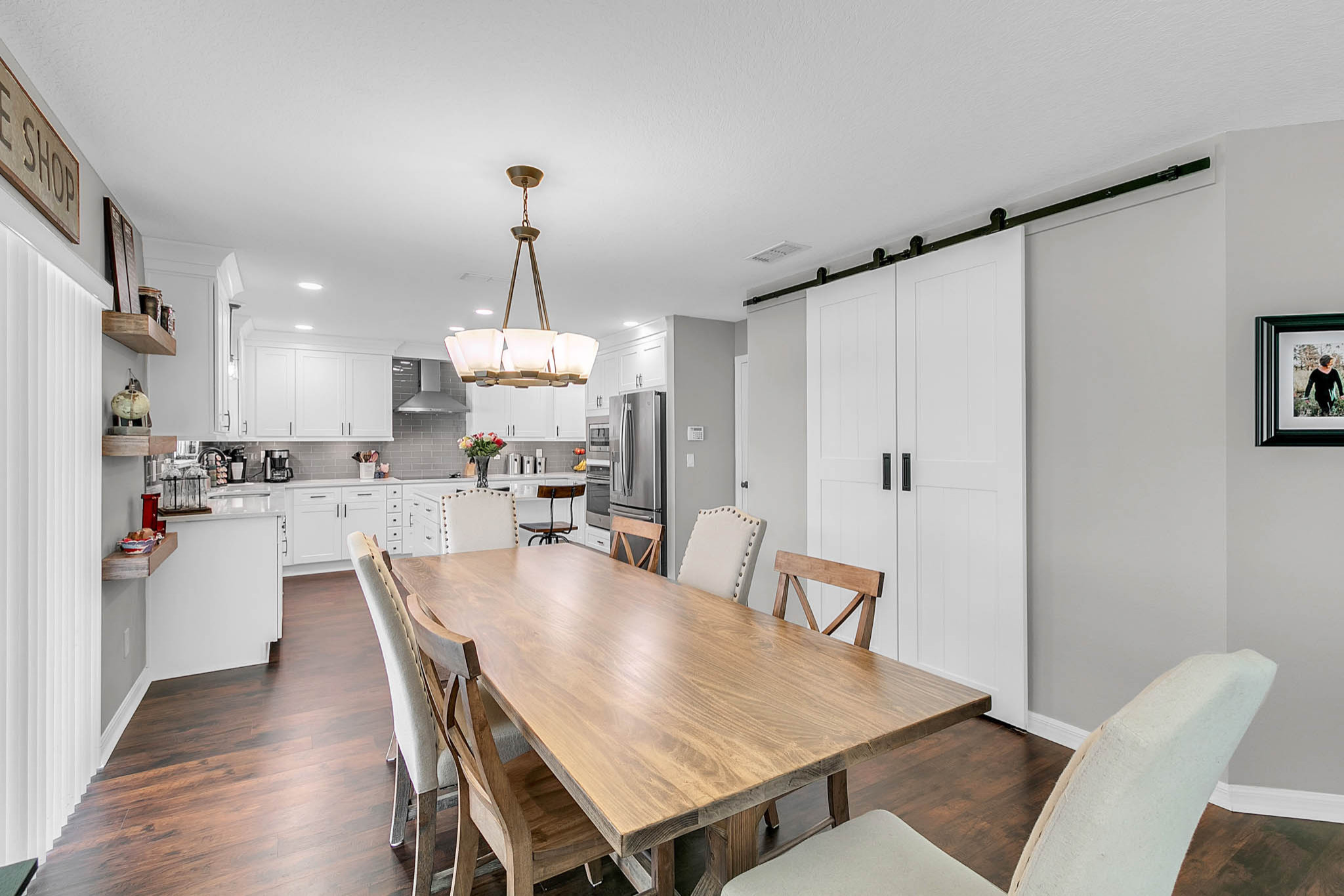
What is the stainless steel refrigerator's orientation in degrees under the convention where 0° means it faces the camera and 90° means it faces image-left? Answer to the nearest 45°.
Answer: approximately 45°

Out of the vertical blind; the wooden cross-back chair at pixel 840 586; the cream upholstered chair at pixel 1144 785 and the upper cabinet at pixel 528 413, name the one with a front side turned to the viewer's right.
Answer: the vertical blind

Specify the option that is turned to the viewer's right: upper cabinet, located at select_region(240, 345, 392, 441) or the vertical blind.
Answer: the vertical blind

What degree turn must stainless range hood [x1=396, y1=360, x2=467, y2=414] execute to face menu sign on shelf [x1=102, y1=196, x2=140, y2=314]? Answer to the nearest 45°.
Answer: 0° — it already faces it

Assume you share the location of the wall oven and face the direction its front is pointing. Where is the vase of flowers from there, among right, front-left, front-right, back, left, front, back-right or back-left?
front

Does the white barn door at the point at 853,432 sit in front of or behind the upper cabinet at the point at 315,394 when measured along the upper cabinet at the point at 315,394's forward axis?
in front

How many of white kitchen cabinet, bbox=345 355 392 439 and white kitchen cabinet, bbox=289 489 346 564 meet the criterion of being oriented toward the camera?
2

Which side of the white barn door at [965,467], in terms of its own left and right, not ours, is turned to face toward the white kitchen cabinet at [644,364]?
right

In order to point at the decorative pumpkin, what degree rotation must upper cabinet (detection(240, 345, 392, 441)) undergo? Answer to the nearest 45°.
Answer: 0° — it already faces it

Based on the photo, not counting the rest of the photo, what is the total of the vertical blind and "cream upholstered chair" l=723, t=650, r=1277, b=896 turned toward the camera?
0

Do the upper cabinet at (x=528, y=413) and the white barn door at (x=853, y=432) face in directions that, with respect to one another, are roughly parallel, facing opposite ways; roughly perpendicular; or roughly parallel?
roughly perpendicular

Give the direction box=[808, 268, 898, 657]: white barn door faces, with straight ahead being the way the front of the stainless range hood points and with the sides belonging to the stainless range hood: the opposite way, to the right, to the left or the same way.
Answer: to the right

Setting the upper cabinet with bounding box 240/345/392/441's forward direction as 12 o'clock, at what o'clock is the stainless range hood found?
The stainless range hood is roughly at 9 o'clock from the upper cabinet.

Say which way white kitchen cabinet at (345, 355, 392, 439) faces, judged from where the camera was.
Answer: facing the viewer
